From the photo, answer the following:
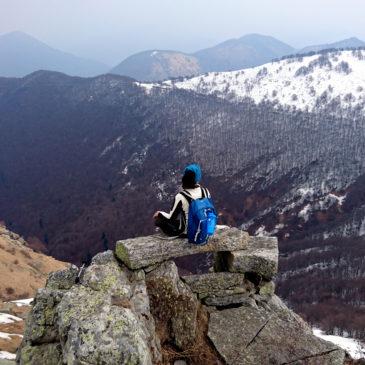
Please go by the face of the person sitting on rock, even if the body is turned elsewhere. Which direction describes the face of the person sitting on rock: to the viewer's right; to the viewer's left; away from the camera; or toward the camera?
away from the camera

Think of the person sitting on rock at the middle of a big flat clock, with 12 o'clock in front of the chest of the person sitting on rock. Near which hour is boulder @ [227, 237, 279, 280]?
The boulder is roughly at 4 o'clock from the person sitting on rock.

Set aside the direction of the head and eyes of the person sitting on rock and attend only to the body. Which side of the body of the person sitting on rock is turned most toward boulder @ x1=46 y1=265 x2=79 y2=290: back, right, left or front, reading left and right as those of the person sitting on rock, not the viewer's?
left

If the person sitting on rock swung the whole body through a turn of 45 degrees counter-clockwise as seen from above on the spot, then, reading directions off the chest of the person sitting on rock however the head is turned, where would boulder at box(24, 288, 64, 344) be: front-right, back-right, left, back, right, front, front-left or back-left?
front-left

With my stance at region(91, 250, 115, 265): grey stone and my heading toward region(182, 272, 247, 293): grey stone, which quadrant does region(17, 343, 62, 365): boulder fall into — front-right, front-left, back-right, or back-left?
back-right

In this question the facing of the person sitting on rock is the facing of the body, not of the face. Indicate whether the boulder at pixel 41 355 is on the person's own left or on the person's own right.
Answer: on the person's own left

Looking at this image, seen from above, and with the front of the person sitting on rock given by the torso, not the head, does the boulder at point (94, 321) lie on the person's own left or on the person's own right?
on the person's own left

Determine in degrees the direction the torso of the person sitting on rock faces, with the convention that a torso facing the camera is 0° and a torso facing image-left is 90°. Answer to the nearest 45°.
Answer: approximately 135°
